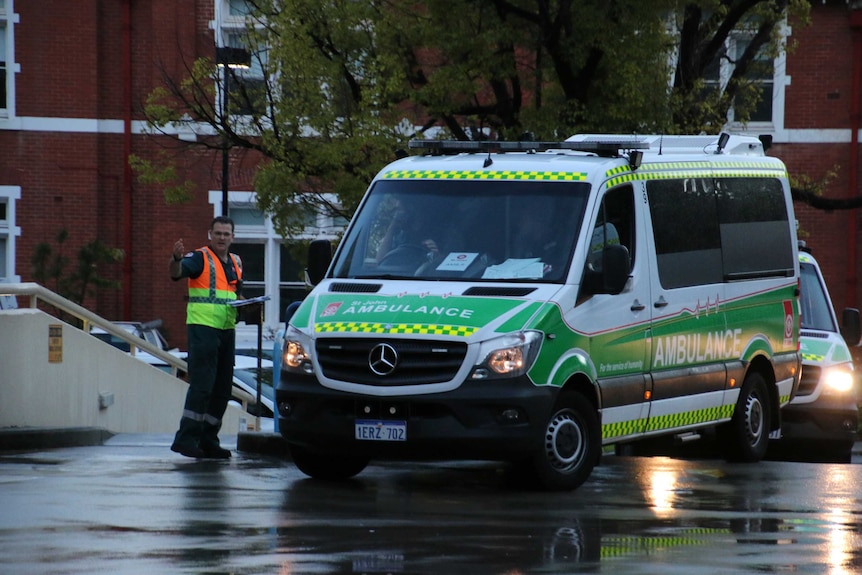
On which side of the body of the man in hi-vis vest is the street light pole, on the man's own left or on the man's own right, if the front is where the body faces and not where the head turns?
on the man's own left

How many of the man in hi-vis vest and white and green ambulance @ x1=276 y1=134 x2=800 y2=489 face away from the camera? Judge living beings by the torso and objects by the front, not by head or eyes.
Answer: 0

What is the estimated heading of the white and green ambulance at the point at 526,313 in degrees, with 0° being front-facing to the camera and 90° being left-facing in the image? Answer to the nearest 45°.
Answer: approximately 45°

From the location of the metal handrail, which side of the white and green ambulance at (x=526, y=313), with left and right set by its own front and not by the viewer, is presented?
right

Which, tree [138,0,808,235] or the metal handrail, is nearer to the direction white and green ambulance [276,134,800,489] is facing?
the metal handrail

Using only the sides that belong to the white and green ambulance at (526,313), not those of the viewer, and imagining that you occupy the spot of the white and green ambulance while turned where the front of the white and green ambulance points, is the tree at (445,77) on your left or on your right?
on your right

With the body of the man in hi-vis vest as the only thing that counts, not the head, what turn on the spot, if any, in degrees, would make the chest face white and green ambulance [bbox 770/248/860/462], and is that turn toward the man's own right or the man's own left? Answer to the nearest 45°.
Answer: approximately 45° to the man's own left

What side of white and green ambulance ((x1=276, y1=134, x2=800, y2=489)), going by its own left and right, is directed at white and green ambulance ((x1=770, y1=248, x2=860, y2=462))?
back

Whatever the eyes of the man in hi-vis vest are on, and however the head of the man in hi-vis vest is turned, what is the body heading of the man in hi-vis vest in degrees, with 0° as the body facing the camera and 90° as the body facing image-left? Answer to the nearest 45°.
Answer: approximately 315°
